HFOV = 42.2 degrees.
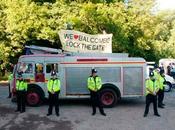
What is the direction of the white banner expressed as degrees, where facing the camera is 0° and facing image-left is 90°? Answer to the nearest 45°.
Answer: approximately 0°

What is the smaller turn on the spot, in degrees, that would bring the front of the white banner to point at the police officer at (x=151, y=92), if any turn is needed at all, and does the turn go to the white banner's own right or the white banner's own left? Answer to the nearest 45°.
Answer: approximately 45° to the white banner's own left
